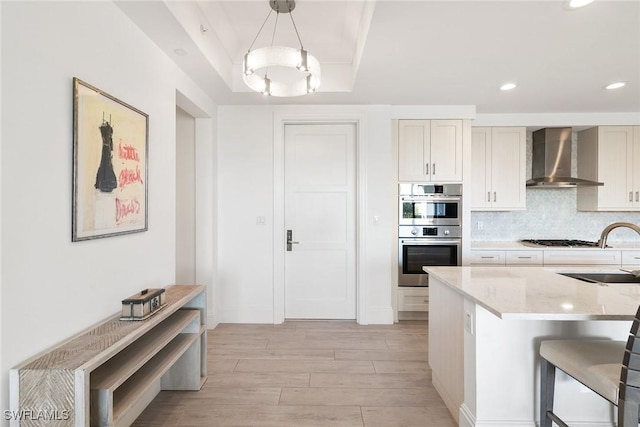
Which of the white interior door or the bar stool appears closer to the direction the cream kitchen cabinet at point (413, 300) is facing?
the bar stool

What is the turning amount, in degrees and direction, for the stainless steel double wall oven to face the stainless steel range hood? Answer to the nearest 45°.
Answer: approximately 135° to its left

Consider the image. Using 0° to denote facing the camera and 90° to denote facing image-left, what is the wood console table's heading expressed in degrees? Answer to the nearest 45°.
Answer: approximately 315°

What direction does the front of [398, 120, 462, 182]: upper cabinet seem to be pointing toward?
toward the camera

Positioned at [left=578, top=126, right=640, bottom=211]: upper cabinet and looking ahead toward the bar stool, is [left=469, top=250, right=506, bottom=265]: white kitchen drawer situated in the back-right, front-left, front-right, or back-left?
front-right

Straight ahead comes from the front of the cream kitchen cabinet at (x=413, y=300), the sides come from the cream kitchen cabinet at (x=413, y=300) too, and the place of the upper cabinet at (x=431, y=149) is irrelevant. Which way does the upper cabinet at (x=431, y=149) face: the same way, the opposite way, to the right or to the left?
the same way

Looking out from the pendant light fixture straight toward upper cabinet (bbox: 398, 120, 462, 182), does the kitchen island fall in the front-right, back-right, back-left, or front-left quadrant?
front-right

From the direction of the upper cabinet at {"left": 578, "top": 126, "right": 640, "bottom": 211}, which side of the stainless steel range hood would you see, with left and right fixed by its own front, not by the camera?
left

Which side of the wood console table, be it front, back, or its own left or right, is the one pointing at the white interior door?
left

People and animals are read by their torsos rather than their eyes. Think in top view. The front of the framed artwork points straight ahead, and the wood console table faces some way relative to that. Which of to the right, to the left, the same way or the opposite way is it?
the same way

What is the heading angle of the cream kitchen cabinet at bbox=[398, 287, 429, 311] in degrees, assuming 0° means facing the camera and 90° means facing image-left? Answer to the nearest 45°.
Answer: approximately 0°

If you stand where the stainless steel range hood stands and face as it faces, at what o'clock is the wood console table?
The wood console table is roughly at 2 o'clock from the stainless steel range hood.

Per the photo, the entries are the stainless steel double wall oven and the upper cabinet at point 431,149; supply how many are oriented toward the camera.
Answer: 2

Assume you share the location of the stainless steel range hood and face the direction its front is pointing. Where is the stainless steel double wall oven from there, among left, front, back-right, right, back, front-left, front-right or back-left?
right
